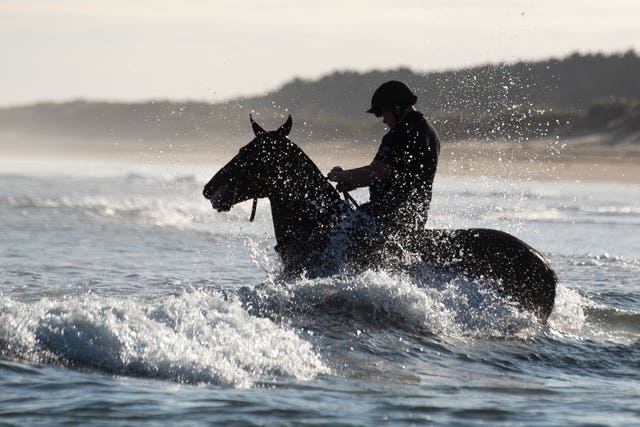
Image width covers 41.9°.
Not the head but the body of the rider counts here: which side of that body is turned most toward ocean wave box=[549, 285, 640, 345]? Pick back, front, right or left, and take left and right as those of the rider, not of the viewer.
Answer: back

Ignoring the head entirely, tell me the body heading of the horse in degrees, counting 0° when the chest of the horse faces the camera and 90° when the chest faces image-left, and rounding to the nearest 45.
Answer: approximately 90°

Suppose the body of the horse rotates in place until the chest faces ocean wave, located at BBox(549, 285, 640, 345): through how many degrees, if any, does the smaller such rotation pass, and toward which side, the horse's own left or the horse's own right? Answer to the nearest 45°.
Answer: approximately 180°

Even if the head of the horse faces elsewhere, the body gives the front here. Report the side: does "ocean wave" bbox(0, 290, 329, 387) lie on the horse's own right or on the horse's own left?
on the horse's own left

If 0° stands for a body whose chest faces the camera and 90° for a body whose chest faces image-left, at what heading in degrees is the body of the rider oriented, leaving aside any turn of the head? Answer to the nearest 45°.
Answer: approximately 90°

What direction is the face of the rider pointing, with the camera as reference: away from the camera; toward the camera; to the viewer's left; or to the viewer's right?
to the viewer's left
